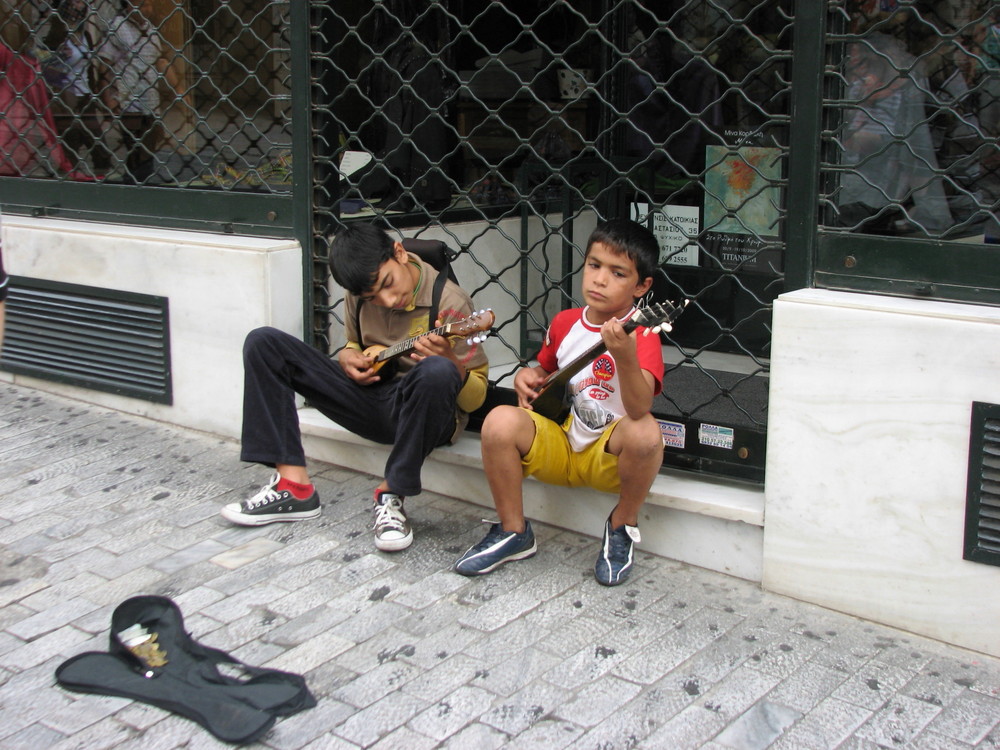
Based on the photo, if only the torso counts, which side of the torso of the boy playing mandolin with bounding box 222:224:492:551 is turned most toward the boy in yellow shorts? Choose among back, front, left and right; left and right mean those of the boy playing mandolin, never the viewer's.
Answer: left

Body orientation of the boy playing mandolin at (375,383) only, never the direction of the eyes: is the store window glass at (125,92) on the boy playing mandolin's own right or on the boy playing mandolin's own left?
on the boy playing mandolin's own right

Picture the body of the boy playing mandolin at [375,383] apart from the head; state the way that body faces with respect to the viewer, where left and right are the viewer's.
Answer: facing the viewer and to the left of the viewer

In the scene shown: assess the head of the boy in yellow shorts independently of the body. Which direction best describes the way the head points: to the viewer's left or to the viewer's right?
to the viewer's left

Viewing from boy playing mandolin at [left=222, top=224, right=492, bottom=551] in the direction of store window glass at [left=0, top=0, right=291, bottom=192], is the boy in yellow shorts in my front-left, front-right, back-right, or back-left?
back-right

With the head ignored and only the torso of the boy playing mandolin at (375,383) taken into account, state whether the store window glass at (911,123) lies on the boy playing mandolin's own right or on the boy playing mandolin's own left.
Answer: on the boy playing mandolin's own left

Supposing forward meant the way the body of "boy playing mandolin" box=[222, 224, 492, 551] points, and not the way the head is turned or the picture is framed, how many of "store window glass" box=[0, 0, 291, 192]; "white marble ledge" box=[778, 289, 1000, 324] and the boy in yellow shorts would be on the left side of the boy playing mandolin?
2

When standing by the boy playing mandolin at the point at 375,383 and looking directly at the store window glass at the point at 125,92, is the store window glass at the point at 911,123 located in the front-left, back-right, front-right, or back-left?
back-right

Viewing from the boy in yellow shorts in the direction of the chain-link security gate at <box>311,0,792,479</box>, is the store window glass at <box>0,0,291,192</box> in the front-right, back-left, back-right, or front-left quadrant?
front-left

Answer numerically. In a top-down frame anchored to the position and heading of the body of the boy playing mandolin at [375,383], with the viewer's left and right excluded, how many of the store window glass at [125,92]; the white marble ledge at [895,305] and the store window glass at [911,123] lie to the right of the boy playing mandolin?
1

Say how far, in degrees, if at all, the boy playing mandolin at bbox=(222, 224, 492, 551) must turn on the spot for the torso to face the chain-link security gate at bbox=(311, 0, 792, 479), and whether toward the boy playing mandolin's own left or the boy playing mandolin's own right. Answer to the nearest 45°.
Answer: approximately 180°

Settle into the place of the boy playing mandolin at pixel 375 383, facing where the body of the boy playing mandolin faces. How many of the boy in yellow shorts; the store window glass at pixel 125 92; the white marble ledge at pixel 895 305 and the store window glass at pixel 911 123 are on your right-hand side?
1

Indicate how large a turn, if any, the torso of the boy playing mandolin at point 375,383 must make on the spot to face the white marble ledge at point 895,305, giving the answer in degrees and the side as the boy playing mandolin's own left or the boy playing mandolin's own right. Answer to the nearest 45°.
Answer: approximately 90° to the boy playing mandolin's own left
